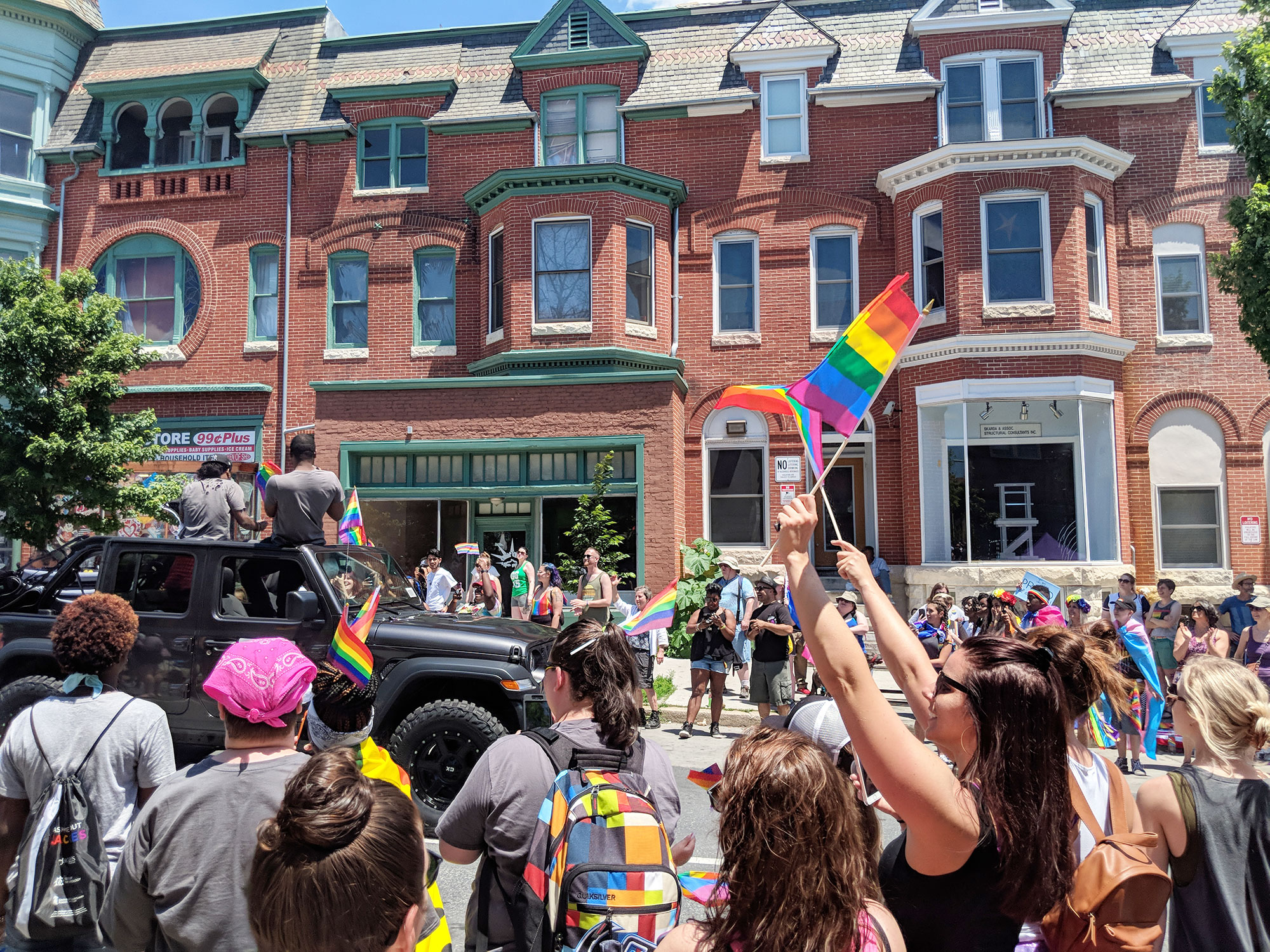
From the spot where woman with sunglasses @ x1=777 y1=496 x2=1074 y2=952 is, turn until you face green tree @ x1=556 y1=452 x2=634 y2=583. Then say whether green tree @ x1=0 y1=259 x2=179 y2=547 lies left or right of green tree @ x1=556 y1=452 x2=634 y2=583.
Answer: left

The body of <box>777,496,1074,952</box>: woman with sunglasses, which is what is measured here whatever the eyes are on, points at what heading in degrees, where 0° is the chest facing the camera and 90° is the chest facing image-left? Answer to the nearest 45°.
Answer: approximately 90°

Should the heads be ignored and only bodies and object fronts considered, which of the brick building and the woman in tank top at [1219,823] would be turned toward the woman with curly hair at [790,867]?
the brick building

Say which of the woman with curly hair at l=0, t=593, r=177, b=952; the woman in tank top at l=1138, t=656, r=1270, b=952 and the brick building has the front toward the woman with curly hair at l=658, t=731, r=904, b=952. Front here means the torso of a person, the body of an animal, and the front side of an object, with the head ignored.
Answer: the brick building

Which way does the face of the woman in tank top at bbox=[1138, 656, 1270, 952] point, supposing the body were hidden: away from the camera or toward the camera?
away from the camera

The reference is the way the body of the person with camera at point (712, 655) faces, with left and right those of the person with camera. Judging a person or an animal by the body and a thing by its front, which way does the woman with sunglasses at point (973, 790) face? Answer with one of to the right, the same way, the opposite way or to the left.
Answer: to the right

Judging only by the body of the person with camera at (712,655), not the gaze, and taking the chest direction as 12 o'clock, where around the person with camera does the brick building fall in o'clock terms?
The brick building is roughly at 6 o'clock from the person with camera.

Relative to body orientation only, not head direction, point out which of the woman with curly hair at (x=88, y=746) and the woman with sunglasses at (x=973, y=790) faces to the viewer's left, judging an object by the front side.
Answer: the woman with sunglasses

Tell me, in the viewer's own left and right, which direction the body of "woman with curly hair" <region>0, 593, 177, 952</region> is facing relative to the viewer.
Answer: facing away from the viewer

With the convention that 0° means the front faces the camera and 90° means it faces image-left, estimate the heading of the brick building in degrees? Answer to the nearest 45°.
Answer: approximately 0°
